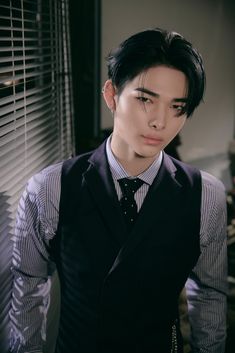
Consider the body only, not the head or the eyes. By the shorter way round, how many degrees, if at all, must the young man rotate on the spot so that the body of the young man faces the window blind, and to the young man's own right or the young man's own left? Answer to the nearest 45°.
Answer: approximately 135° to the young man's own right

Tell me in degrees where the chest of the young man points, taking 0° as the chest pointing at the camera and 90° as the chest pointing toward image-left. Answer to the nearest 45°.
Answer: approximately 0°
